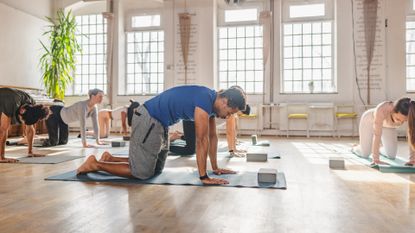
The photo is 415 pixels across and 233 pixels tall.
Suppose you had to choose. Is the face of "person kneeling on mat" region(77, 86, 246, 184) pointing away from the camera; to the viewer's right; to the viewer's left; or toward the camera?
to the viewer's right

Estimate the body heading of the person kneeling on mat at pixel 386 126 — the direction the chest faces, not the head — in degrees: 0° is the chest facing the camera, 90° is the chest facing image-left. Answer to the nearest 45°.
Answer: approximately 315°

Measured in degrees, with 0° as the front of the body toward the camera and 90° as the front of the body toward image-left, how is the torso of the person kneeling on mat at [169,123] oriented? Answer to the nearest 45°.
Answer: approximately 270°

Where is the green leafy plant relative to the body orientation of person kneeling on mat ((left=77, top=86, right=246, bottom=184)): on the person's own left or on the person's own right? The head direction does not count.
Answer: on the person's own left

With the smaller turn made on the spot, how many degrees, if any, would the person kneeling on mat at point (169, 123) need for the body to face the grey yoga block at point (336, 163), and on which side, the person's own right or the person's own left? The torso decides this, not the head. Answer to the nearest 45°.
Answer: approximately 45° to the person's own left

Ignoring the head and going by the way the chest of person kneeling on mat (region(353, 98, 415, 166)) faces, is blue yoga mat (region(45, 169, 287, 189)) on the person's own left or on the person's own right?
on the person's own right

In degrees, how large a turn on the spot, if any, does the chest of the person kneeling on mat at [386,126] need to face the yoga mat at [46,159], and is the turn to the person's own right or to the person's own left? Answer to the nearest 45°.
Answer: approximately 135° to the person's own right

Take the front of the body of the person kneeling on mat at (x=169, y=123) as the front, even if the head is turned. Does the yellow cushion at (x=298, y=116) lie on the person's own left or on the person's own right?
on the person's own left
